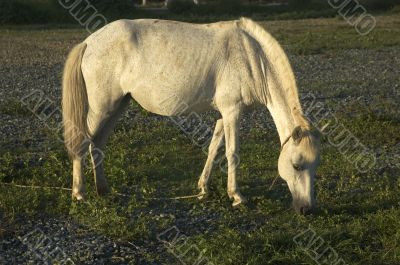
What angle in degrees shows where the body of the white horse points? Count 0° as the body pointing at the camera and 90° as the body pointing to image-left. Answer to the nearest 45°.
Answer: approximately 270°
